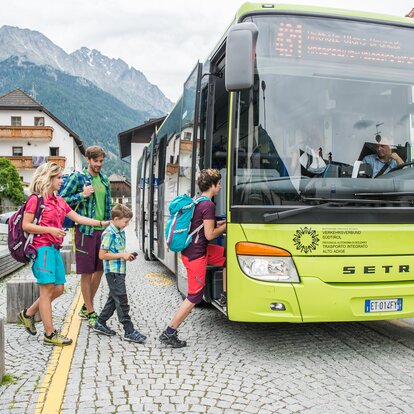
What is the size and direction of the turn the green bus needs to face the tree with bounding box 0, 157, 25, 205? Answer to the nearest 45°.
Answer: approximately 135° to its right

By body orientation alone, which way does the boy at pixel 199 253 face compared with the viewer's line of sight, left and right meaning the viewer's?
facing to the right of the viewer

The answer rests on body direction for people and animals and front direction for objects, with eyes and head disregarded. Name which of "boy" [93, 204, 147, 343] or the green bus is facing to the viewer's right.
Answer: the boy

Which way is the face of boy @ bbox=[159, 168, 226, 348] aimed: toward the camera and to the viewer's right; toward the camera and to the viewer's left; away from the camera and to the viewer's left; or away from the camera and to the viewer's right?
away from the camera and to the viewer's right

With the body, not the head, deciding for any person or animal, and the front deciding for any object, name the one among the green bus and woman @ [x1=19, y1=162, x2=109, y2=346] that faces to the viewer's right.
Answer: the woman

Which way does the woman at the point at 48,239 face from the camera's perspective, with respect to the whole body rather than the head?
to the viewer's right

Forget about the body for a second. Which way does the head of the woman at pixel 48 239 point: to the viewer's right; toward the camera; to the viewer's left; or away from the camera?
to the viewer's right

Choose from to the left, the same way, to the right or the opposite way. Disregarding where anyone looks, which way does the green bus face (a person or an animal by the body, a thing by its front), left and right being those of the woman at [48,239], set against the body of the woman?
to the right

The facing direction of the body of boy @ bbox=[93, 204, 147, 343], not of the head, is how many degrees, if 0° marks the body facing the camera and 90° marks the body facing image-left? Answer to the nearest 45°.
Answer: approximately 270°

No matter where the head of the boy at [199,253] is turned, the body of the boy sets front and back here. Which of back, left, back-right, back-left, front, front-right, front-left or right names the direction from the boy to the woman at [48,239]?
back

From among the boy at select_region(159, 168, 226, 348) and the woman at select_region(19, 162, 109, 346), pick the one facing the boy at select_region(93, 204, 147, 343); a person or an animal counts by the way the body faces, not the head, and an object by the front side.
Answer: the woman
